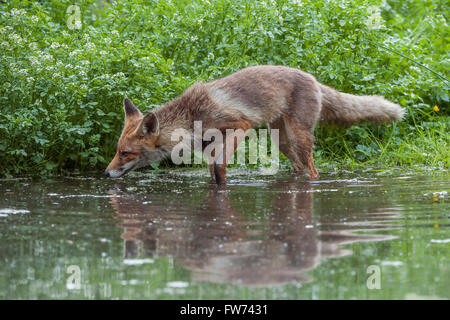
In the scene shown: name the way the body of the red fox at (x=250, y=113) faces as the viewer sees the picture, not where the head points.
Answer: to the viewer's left

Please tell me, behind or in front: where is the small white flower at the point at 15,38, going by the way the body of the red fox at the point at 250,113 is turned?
in front

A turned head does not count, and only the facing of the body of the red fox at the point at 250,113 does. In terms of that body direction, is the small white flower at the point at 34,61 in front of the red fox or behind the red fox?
in front
